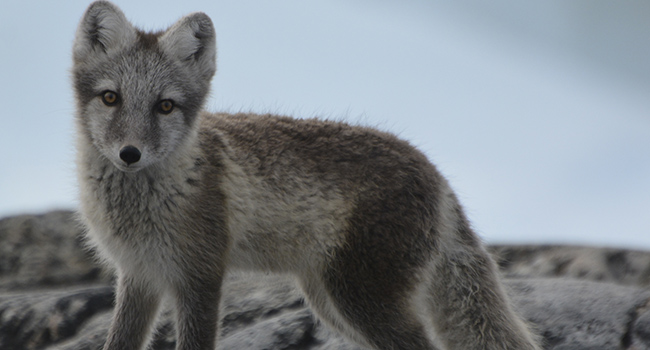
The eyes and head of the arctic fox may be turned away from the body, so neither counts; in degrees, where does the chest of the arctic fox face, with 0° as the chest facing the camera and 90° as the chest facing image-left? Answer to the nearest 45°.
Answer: approximately 90°

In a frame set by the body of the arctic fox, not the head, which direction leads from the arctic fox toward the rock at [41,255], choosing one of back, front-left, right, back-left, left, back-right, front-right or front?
front-right

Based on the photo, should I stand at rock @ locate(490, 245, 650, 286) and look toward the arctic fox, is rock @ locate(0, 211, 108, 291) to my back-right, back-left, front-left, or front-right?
front-right

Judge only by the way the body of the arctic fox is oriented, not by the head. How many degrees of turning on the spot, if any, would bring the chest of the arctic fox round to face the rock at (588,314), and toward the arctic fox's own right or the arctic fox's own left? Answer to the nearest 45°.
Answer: approximately 180°

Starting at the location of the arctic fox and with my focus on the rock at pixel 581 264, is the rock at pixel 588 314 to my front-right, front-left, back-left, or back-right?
front-right

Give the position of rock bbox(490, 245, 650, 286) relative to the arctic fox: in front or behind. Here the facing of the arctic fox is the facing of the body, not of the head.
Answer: behind
